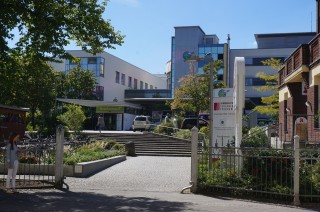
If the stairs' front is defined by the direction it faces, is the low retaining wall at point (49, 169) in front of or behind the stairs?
in front

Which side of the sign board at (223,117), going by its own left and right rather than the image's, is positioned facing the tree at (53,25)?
right

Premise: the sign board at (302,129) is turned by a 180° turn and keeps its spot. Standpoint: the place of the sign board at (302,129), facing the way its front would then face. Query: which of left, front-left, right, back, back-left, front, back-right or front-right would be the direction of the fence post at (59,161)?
back-left

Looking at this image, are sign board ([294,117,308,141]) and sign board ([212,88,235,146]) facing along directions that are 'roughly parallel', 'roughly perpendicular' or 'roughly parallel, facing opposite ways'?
roughly parallel

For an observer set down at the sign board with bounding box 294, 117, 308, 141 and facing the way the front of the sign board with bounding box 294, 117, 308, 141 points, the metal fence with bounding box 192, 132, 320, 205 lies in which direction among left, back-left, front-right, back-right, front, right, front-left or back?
front

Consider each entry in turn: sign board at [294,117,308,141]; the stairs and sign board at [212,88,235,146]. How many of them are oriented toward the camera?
3

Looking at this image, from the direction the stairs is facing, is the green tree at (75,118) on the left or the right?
on its right

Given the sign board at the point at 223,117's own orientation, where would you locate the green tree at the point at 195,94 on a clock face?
The green tree is roughly at 6 o'clock from the sign board.

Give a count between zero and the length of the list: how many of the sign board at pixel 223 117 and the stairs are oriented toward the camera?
2

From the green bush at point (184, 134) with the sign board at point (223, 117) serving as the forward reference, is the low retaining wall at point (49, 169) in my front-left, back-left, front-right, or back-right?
front-right

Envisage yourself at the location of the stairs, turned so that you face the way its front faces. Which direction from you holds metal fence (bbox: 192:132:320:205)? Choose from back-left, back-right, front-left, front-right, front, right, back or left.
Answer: front

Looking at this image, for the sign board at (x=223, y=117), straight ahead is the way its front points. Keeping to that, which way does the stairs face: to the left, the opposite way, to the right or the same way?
the same way

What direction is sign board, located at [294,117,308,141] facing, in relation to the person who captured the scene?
facing the viewer

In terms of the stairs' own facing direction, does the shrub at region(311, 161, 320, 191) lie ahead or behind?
ahead

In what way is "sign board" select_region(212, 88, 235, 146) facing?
toward the camera
